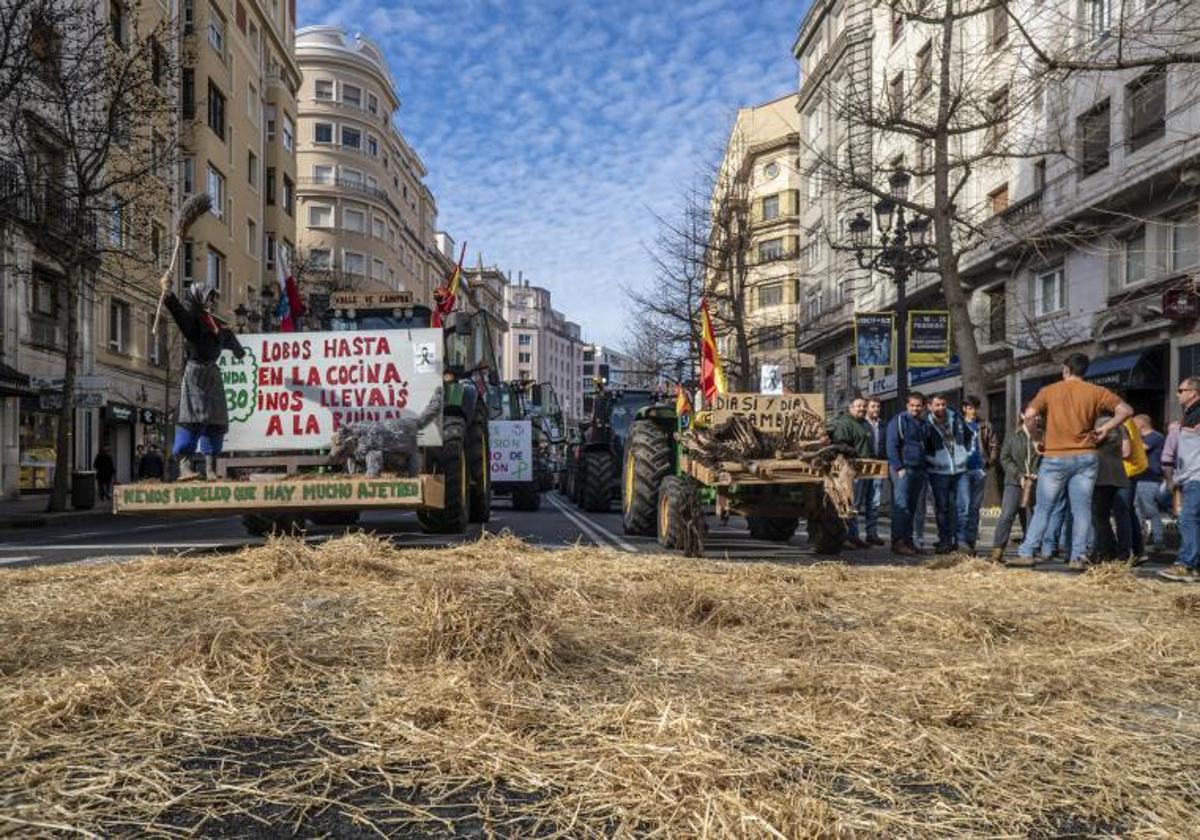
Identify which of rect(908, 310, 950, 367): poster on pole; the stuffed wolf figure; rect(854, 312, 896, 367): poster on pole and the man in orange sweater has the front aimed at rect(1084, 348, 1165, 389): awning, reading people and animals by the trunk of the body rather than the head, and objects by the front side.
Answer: the man in orange sweater

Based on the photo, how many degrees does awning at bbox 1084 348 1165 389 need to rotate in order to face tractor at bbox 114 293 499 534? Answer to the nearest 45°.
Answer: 0° — it already faces it

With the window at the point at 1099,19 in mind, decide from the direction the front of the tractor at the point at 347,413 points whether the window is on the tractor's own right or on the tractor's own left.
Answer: on the tractor's own left

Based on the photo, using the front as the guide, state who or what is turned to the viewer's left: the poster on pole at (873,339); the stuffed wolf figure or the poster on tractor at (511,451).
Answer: the stuffed wolf figure

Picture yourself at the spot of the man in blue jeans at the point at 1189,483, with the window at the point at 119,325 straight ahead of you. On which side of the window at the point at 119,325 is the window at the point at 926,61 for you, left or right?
right

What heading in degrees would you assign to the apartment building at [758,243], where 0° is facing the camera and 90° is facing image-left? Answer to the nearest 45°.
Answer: approximately 45°

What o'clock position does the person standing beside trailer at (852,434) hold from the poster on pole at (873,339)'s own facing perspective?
The person standing beside trailer is roughly at 12 o'clock from the poster on pole.
